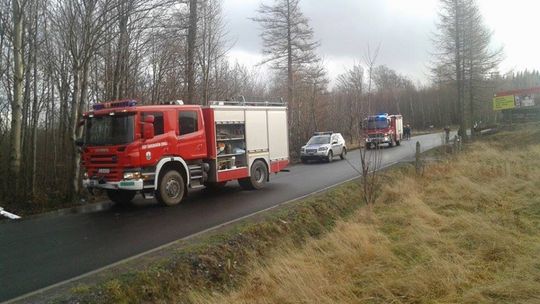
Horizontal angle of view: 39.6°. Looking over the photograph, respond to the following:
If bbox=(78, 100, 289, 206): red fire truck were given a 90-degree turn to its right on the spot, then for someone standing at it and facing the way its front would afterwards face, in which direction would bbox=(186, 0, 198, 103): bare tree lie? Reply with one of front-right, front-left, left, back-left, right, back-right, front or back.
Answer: front-right

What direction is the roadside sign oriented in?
toward the camera

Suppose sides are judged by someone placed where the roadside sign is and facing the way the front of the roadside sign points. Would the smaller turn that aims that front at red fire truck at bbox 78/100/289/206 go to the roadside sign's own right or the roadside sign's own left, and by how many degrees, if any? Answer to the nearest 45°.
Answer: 0° — it already faces it

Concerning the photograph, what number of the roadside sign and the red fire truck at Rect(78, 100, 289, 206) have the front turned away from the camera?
0

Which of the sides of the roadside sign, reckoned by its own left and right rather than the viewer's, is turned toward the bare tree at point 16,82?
front

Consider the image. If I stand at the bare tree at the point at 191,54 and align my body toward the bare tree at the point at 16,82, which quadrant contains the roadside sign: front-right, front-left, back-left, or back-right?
back-left

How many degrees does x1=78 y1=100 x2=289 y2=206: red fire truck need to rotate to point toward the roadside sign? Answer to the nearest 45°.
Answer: approximately 180°
